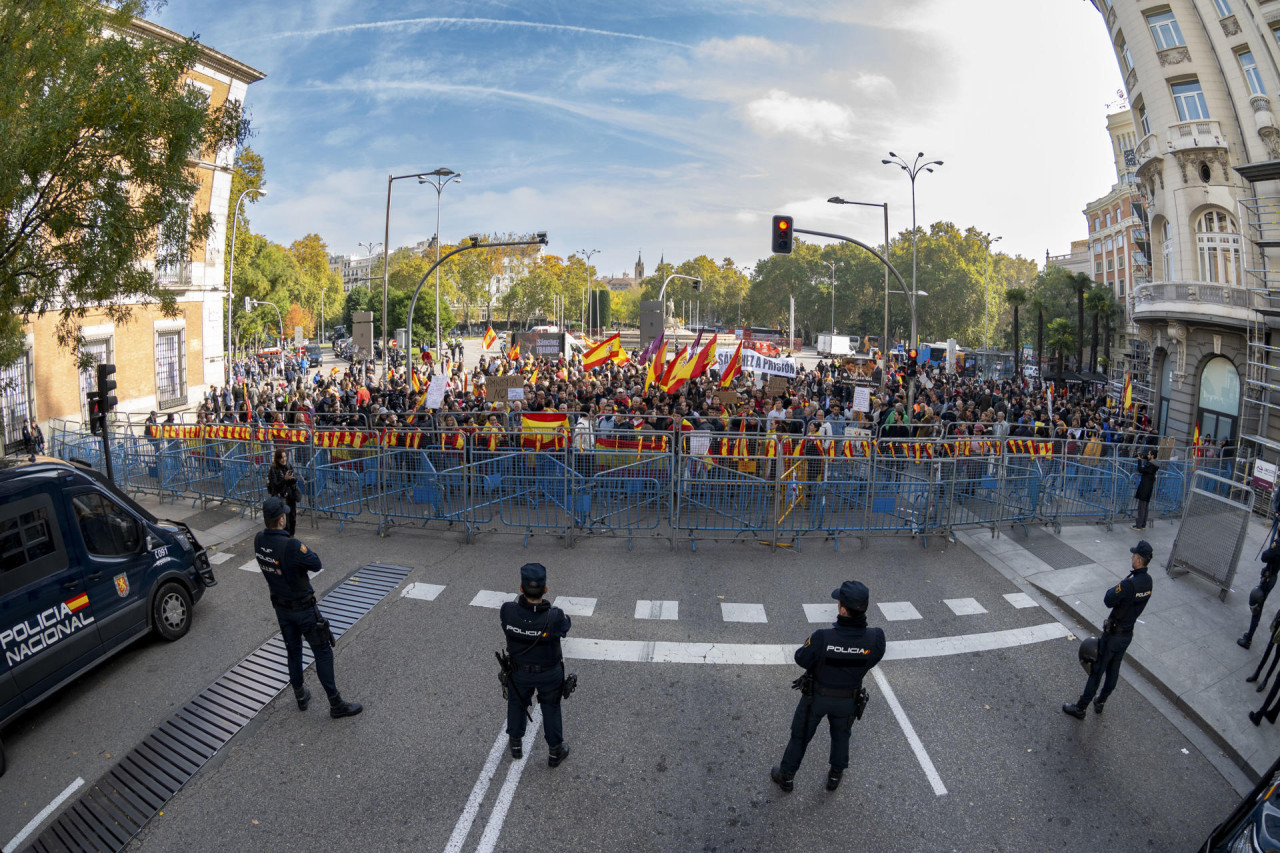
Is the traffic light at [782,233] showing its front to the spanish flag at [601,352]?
no

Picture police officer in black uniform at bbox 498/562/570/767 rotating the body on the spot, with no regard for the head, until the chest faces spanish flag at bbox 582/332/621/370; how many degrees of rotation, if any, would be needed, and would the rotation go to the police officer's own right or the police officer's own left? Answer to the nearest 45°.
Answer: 0° — they already face it

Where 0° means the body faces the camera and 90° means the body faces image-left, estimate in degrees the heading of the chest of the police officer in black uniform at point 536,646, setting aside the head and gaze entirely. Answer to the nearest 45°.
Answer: approximately 180°

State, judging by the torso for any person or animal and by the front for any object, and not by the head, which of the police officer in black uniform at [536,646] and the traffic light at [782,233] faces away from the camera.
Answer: the police officer in black uniform

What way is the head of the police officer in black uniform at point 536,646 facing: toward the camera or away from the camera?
away from the camera

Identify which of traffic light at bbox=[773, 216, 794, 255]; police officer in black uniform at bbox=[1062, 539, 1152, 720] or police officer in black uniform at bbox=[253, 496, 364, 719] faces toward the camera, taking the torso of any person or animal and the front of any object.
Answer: the traffic light

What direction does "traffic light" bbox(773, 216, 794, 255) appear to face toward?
toward the camera

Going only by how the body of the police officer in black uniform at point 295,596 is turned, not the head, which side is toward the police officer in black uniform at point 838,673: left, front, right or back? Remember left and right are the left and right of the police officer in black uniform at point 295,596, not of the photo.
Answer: right

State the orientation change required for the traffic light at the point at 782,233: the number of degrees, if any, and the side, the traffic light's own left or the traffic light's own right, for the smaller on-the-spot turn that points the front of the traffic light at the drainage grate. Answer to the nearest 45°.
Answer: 0° — it already faces it

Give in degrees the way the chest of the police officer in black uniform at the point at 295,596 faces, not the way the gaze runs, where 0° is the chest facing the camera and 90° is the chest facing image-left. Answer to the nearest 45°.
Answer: approximately 225°

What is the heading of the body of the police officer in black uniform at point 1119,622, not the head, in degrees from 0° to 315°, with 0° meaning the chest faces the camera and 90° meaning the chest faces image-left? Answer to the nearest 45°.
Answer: approximately 135°

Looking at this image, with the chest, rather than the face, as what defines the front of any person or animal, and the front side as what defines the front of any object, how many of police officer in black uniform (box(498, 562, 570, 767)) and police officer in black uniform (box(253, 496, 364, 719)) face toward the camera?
0

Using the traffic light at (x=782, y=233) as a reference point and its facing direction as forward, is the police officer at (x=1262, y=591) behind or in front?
in front

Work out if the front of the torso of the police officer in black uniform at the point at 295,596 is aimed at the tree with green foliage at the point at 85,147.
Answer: no

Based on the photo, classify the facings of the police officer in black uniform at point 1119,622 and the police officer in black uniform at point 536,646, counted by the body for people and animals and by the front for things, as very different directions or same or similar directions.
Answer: same or similar directions

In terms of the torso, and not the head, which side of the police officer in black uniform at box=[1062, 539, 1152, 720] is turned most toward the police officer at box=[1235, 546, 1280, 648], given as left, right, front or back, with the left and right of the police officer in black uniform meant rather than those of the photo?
right
